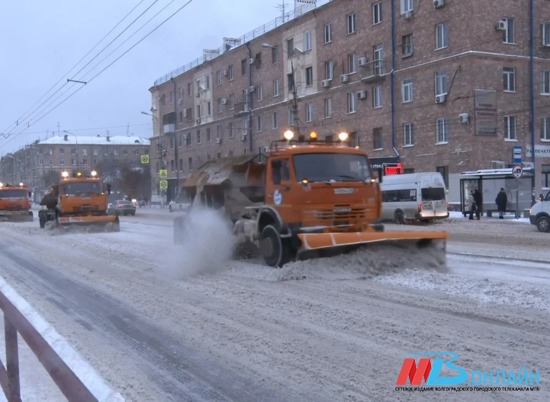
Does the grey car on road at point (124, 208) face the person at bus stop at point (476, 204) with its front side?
no

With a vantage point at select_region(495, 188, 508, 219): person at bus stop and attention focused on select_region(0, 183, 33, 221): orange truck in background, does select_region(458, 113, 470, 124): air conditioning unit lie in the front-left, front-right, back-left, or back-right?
front-right

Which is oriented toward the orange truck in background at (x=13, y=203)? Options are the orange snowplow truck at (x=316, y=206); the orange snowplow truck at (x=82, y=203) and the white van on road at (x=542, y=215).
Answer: the white van on road

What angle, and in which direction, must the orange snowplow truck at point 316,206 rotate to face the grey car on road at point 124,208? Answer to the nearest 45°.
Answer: approximately 180°

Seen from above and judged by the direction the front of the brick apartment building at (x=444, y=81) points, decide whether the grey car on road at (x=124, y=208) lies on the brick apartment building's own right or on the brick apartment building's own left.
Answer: on the brick apartment building's own right

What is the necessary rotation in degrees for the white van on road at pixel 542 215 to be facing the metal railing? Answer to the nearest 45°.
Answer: approximately 90° to its left

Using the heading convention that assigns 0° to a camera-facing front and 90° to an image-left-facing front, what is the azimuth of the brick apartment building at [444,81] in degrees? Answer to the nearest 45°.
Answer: approximately 45°

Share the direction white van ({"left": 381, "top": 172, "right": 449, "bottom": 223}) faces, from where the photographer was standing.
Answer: facing away from the viewer and to the left of the viewer

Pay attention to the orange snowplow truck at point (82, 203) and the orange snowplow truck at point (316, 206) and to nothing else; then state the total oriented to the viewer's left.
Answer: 0

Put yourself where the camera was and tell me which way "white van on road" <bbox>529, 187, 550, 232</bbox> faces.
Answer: facing to the left of the viewer

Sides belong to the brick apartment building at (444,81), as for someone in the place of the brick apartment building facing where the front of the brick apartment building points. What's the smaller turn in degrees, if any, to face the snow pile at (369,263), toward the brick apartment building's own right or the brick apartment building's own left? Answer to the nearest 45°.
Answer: approximately 45° to the brick apartment building's own left
